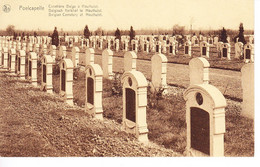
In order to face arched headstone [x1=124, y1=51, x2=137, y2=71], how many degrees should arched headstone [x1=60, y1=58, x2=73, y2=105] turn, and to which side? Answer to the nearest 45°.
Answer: approximately 180°

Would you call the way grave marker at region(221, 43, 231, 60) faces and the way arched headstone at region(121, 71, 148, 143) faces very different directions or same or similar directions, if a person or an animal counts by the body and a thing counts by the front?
same or similar directions

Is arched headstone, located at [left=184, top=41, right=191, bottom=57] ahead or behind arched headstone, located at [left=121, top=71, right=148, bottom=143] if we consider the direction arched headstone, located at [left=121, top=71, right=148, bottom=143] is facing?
behind

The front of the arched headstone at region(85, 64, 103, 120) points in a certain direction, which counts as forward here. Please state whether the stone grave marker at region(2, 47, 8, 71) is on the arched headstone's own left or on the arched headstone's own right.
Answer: on the arched headstone's own right

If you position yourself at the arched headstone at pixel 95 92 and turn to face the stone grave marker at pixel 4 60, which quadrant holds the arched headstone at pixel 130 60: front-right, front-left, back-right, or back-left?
front-right

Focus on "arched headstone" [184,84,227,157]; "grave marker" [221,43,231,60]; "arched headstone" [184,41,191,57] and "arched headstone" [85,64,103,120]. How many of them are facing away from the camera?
0

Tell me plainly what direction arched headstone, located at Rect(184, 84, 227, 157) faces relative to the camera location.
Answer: facing the viewer and to the left of the viewer

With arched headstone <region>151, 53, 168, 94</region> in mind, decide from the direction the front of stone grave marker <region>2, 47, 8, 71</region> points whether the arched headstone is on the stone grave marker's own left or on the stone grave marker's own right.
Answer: on the stone grave marker's own left

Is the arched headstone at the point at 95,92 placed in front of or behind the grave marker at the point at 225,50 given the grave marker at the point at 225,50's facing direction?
in front
